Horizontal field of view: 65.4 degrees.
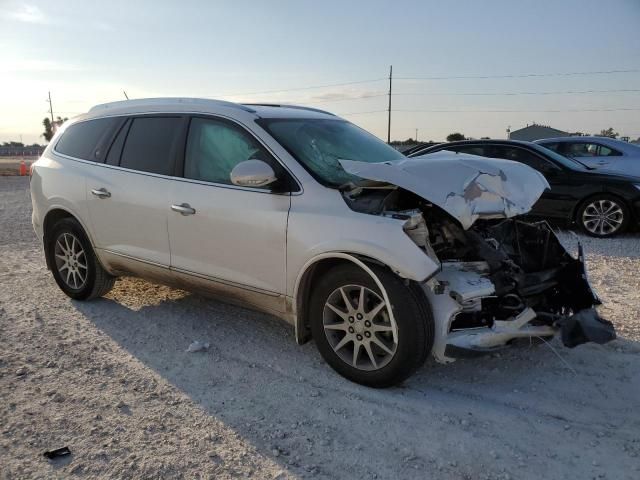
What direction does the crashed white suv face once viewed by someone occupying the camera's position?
facing the viewer and to the right of the viewer

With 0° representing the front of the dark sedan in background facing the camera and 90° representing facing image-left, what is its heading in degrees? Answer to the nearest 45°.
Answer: approximately 270°

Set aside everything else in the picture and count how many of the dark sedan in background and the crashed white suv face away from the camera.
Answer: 0

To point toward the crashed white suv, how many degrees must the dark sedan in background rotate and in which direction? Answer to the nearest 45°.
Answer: approximately 90° to its right

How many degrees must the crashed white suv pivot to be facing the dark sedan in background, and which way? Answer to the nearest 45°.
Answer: approximately 90° to its left
